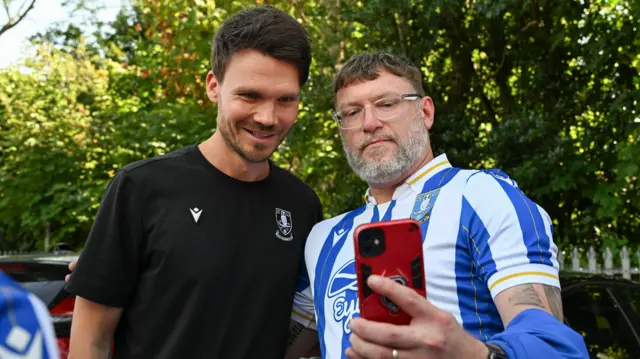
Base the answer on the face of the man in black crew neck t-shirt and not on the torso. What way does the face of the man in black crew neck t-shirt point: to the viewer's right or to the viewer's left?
to the viewer's right

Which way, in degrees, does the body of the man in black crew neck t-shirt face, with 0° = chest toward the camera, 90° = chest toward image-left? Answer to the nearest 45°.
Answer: approximately 315°

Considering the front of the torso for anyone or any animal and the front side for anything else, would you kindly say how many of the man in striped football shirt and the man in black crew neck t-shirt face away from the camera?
0

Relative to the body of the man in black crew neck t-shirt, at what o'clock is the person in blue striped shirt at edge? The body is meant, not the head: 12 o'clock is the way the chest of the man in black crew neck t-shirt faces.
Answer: The person in blue striped shirt at edge is roughly at 2 o'clock from the man in black crew neck t-shirt.

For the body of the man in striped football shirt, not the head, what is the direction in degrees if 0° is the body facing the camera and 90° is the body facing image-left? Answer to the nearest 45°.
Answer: approximately 45°

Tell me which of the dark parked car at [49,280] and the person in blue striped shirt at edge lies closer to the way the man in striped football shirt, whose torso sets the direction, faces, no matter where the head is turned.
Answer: the person in blue striped shirt at edge
